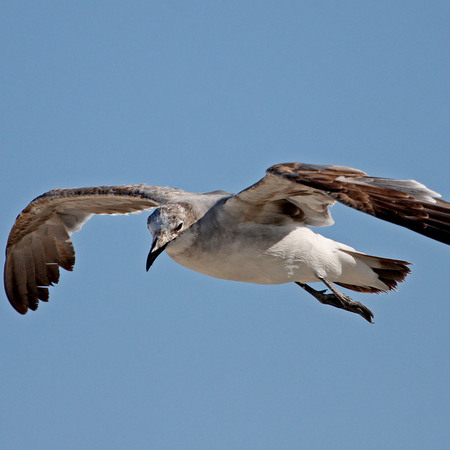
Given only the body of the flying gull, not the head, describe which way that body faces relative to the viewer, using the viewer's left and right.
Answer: facing the viewer and to the left of the viewer
